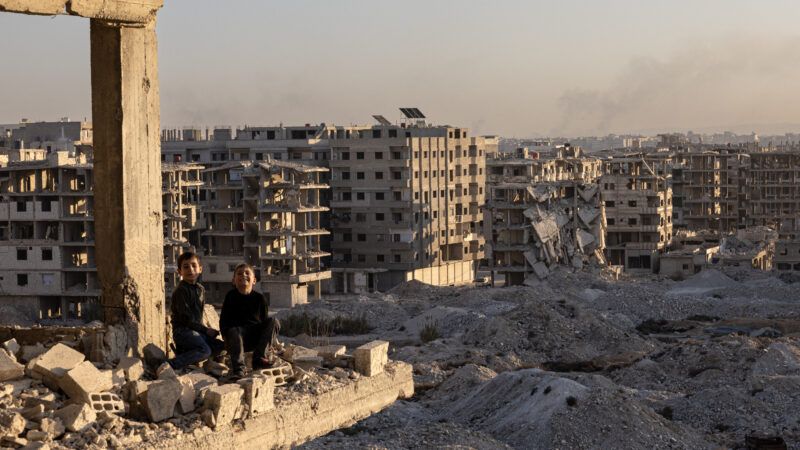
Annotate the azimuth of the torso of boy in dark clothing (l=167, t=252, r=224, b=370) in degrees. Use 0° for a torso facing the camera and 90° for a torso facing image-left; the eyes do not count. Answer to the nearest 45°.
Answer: approximately 315°

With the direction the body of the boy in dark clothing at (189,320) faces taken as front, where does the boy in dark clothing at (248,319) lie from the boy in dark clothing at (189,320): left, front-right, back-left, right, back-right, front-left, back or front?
front-left

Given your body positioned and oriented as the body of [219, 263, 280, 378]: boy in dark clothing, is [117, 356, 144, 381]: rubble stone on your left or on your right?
on your right

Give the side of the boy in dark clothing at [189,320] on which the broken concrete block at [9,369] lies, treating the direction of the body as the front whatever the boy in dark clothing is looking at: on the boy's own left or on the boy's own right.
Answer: on the boy's own right

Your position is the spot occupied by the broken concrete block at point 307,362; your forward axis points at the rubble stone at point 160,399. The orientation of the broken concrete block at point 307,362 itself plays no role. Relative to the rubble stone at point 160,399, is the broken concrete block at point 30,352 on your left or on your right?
right

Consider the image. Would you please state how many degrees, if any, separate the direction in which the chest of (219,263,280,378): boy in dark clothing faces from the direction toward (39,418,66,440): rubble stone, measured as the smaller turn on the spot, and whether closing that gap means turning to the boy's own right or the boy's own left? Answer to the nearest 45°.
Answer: approximately 45° to the boy's own right

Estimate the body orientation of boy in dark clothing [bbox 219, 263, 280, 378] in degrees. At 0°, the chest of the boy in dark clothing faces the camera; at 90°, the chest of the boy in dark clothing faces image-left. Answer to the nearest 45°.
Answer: approximately 0°

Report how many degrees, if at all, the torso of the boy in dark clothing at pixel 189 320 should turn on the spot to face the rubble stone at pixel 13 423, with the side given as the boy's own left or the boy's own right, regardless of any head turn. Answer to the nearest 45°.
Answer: approximately 90° to the boy's own right
